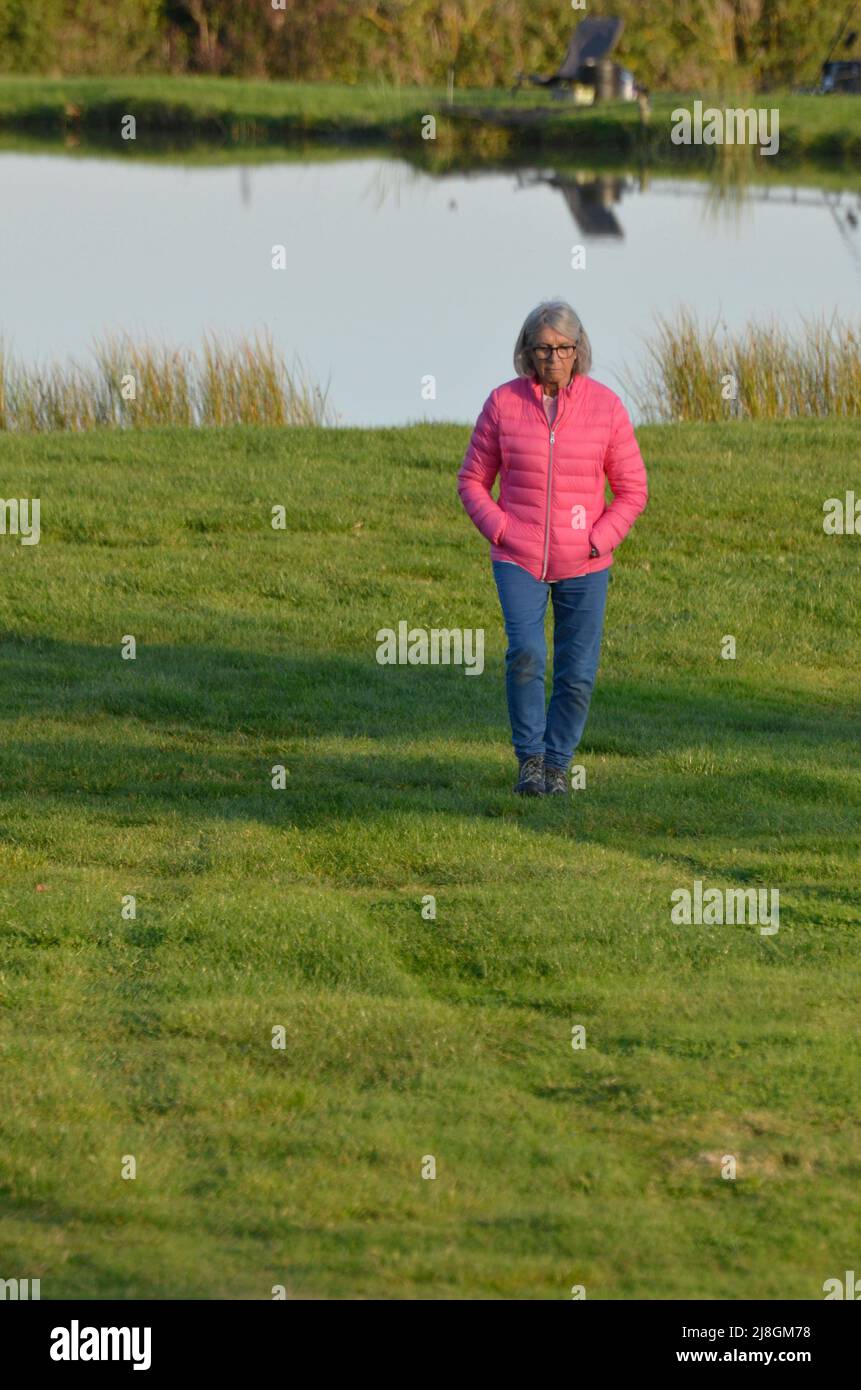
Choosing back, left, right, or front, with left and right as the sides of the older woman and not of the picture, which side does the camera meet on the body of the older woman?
front
